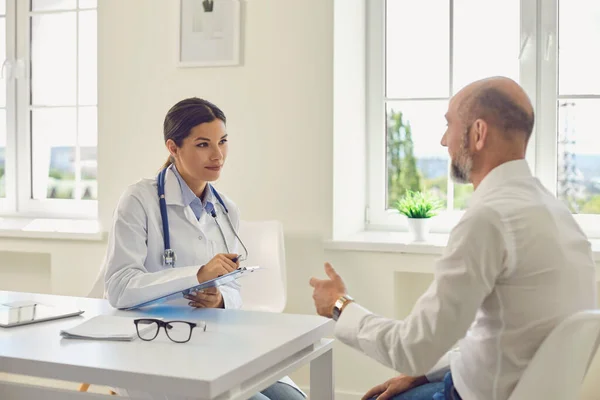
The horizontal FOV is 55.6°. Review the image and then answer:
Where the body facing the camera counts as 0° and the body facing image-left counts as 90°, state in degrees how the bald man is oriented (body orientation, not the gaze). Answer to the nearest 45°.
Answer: approximately 135°

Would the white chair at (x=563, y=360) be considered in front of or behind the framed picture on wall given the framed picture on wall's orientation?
in front

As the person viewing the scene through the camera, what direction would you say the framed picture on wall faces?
facing the viewer

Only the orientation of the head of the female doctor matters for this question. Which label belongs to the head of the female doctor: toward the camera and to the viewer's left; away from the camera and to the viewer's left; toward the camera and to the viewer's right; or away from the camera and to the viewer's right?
toward the camera and to the viewer's right

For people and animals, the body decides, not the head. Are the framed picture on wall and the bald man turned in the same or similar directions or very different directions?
very different directions

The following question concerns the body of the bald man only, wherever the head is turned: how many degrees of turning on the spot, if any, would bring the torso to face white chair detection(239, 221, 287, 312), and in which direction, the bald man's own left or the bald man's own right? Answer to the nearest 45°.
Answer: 0° — they already face it

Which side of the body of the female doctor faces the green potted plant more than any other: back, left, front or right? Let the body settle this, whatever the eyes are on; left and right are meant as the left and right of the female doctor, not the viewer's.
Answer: left

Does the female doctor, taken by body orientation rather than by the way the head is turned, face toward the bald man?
yes

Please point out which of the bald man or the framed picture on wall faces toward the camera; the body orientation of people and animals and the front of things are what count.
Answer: the framed picture on wall

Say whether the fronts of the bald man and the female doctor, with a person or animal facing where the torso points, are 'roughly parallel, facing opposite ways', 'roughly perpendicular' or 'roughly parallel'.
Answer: roughly parallel, facing opposite ways

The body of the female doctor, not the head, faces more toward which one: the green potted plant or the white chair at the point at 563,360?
the white chair

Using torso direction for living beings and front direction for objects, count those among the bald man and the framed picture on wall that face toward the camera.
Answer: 1

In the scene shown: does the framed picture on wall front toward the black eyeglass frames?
yes

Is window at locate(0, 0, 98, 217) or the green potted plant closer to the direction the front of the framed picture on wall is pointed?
the green potted plant
